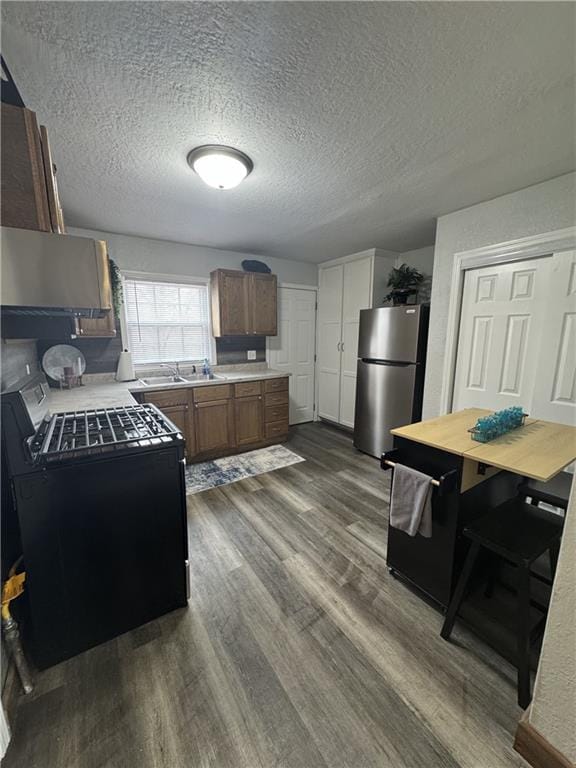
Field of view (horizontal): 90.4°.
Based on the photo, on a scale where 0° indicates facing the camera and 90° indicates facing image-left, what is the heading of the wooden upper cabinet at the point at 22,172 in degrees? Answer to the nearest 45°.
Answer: approximately 270°

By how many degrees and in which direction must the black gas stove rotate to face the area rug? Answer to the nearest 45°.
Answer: approximately 45° to its left

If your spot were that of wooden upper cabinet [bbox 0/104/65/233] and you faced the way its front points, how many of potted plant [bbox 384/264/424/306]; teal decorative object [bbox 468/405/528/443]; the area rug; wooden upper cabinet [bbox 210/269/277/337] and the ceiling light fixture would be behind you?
0

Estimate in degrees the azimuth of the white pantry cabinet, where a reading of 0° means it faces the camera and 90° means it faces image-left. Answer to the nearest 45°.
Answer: approximately 45°

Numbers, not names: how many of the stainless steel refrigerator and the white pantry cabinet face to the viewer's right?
0

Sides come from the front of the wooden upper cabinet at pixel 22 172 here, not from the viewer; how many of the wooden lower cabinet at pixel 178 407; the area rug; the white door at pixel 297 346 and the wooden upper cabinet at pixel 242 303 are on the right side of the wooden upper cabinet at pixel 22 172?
0

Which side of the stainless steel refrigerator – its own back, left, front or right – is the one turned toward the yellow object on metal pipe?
front

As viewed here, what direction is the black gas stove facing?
to the viewer's right

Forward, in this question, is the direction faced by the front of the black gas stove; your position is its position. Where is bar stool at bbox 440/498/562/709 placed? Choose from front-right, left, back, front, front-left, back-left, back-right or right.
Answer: front-right

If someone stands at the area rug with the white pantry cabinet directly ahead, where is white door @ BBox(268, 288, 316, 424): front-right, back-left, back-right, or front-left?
front-left

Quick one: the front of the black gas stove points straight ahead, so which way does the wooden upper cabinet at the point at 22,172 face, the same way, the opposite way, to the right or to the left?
the same way

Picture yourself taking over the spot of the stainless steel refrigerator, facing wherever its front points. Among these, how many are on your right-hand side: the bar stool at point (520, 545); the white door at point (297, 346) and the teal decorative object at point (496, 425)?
1

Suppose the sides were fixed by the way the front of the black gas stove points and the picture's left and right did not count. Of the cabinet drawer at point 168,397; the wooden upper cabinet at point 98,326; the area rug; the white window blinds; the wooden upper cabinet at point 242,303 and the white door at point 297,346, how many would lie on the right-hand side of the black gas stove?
0

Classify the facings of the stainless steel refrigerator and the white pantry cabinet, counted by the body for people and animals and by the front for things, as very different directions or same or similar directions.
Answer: same or similar directions

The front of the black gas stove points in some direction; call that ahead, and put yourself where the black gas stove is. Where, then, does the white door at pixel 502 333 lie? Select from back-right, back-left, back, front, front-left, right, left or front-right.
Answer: front

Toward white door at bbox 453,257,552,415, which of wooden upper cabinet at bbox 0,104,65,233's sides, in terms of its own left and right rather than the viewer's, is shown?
front

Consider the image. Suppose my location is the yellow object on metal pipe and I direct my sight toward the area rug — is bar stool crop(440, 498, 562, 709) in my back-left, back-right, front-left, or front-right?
front-right

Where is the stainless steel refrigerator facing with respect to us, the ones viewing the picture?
facing the viewer and to the left of the viewer
